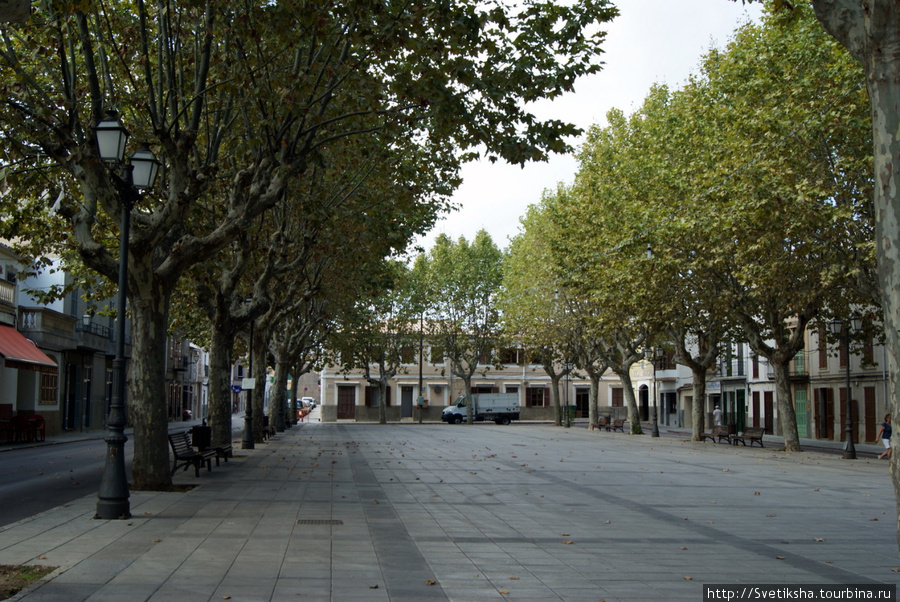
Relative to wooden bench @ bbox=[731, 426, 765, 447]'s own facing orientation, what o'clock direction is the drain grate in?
The drain grate is roughly at 11 o'clock from the wooden bench.

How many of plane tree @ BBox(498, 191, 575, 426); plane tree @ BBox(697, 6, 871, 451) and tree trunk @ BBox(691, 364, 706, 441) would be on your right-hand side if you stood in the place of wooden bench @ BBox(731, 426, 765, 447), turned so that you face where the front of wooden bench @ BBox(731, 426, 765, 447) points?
2

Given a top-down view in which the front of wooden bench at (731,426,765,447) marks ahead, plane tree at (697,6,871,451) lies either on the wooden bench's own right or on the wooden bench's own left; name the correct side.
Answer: on the wooden bench's own left

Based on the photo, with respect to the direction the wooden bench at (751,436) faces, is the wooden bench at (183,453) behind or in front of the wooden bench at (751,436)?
in front

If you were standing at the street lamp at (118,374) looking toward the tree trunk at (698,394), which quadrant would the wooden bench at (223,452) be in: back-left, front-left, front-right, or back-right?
front-left

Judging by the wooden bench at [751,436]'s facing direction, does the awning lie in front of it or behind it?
in front

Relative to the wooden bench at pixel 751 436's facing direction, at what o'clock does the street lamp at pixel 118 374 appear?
The street lamp is roughly at 11 o'clock from the wooden bench.

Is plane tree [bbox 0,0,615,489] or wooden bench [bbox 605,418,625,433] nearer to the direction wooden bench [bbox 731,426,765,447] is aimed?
the plane tree

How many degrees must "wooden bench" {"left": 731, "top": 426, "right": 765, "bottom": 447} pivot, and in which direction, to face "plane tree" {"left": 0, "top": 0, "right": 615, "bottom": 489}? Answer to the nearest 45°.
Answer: approximately 45° to its left

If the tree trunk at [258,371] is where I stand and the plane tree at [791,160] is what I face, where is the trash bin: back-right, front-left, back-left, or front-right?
front-right

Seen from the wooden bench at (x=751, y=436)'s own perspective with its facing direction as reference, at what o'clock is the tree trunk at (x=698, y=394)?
The tree trunk is roughly at 3 o'clock from the wooden bench.

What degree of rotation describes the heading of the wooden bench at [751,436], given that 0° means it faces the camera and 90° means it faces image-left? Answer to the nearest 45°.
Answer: approximately 45°

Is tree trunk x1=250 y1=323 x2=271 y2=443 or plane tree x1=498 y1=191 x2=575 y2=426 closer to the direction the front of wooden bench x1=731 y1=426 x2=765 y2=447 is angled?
the tree trunk

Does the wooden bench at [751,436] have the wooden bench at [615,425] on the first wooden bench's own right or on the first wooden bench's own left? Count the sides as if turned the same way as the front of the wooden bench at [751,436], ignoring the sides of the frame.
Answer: on the first wooden bench's own right

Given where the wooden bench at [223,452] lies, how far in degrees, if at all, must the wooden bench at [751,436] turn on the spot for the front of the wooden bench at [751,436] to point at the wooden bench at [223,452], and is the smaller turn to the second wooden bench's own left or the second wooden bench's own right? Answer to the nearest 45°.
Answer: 0° — it already faces it
